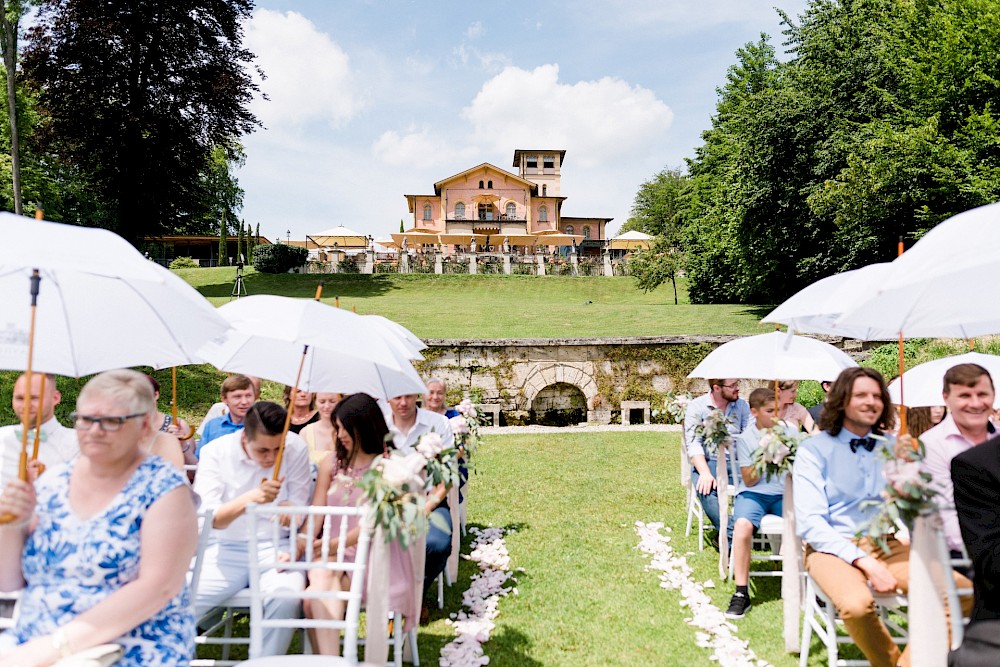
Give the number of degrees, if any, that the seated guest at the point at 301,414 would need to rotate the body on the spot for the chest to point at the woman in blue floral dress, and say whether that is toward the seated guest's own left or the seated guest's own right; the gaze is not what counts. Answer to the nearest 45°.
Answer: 0° — they already face them

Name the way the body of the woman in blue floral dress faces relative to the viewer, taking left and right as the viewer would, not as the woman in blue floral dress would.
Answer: facing the viewer and to the left of the viewer

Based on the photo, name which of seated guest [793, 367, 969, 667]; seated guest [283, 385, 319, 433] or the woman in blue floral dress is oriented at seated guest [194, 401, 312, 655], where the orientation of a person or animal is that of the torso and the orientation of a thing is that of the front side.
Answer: seated guest [283, 385, 319, 433]

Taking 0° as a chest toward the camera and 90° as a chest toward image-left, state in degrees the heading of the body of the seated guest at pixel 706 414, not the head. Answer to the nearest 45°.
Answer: approximately 315°

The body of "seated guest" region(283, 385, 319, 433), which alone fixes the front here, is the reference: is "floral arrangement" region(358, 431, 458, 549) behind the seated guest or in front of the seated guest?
in front

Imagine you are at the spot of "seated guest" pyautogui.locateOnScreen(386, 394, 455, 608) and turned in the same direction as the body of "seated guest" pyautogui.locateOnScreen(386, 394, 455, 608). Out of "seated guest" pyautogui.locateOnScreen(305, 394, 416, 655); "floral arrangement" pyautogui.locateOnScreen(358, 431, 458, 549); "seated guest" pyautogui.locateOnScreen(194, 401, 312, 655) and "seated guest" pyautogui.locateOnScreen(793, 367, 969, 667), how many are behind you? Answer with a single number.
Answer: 0

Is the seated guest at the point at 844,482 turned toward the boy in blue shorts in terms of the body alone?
no

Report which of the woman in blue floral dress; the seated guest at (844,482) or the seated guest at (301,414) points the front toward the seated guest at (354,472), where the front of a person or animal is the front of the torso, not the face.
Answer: the seated guest at (301,414)

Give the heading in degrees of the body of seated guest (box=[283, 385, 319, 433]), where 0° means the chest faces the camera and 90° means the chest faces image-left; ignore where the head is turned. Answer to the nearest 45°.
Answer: approximately 0°

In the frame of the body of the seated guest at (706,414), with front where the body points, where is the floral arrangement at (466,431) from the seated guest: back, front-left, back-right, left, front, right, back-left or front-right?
right

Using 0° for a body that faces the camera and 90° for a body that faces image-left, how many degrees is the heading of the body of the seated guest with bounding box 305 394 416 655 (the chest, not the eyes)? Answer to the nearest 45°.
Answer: approximately 45°

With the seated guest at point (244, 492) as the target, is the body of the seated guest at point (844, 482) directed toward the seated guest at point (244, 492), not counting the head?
no

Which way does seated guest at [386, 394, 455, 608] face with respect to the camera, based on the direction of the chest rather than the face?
toward the camera

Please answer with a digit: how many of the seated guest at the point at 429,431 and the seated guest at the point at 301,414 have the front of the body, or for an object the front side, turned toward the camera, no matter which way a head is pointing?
2

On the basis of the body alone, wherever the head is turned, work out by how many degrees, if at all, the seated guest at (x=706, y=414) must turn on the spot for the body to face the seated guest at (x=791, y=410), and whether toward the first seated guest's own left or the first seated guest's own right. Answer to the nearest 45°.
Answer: approximately 45° to the first seated guest's own left

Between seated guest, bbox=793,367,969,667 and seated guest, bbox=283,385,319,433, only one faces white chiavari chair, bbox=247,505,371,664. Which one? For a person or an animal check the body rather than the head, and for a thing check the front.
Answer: seated guest, bbox=283,385,319,433
